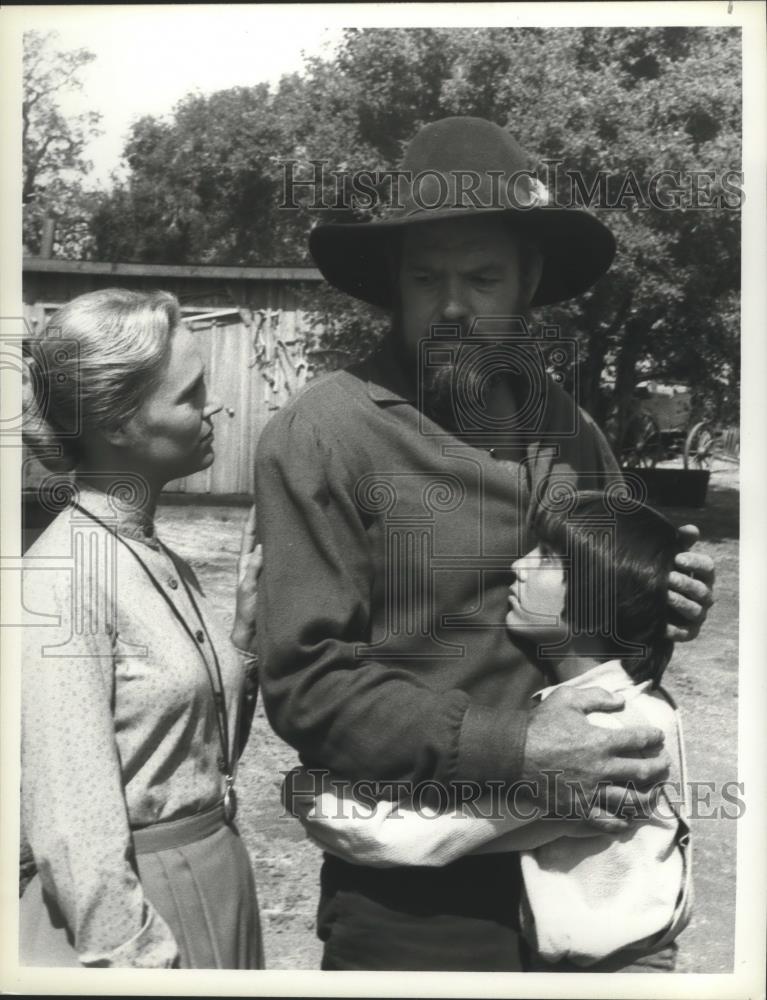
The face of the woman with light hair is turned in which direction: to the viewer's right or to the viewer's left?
to the viewer's right

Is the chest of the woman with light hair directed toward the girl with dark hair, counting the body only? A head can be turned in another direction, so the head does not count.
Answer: yes

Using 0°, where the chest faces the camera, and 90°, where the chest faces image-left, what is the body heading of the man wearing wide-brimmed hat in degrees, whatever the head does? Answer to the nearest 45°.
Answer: approximately 315°

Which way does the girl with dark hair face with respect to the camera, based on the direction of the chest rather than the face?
to the viewer's left

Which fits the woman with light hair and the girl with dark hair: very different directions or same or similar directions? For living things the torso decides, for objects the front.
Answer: very different directions

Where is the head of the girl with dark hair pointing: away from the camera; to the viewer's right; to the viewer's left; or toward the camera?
to the viewer's left

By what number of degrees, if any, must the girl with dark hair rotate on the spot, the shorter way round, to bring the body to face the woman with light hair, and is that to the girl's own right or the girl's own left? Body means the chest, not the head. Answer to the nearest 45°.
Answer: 0° — they already face them

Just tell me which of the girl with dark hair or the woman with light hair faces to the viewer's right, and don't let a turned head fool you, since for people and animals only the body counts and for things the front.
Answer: the woman with light hair

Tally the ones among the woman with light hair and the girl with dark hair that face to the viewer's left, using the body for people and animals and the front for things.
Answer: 1

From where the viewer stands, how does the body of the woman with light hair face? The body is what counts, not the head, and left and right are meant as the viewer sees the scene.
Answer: facing to the right of the viewer
